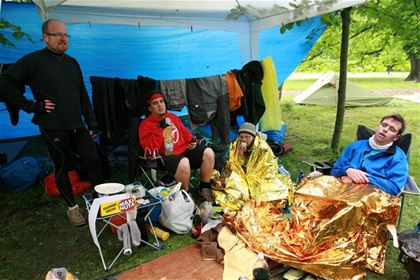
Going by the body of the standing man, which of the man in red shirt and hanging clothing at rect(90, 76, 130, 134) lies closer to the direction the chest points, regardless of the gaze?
the man in red shirt

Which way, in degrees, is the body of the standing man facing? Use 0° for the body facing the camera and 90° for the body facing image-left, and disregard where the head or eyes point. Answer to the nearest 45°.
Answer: approximately 315°

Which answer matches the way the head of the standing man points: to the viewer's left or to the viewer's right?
to the viewer's right

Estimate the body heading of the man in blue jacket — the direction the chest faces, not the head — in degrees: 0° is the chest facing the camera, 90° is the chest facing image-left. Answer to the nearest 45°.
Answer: approximately 45°

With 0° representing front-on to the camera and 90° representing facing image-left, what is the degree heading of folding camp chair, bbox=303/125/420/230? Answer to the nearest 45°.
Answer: approximately 45°

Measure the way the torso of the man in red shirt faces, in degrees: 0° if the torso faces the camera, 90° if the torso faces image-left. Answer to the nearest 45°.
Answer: approximately 315°

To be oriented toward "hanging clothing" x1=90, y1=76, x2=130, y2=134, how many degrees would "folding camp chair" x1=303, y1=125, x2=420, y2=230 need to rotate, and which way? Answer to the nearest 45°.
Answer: approximately 45° to its right
